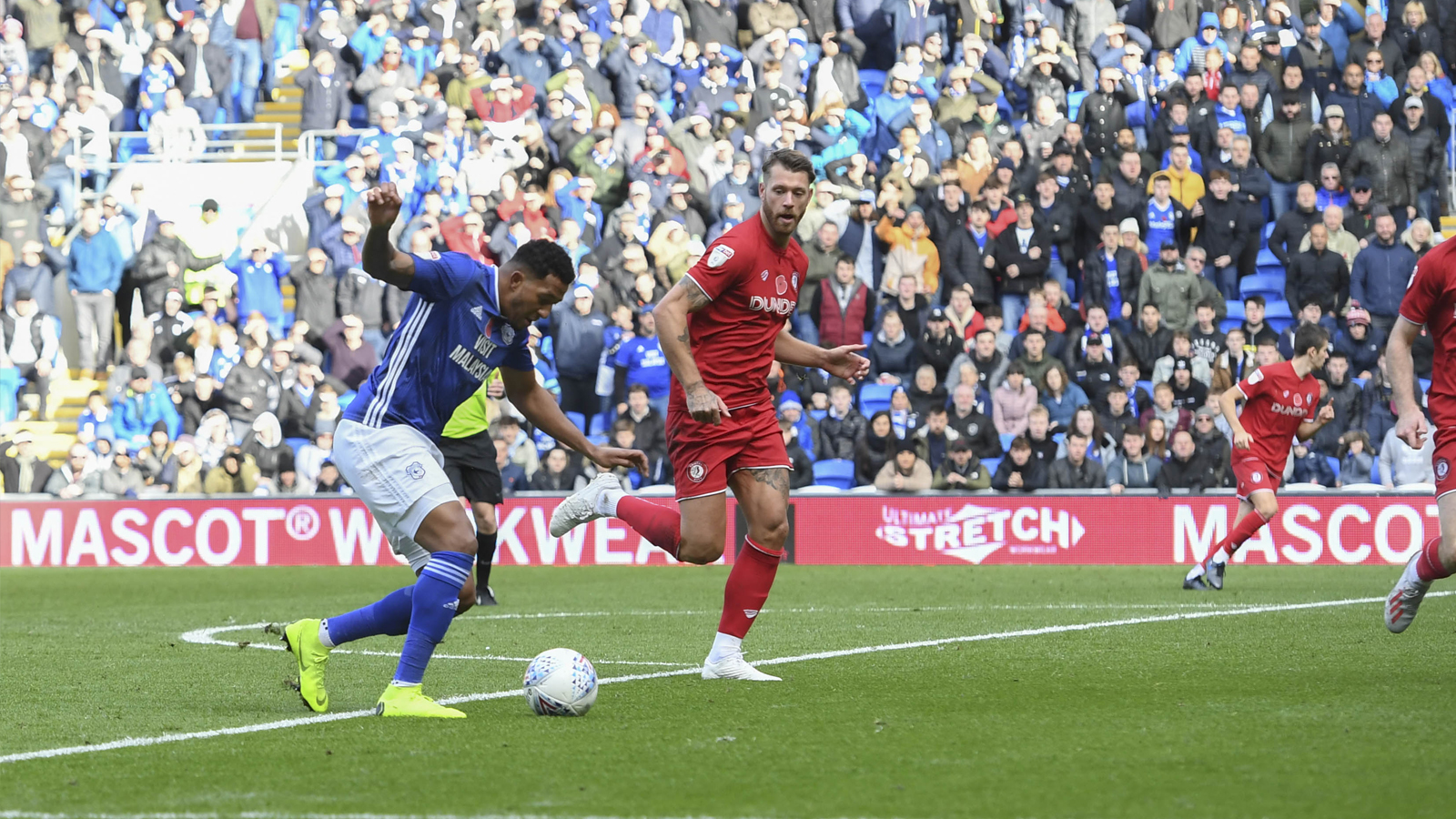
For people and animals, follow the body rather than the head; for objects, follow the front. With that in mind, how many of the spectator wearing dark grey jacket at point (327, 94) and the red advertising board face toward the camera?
2

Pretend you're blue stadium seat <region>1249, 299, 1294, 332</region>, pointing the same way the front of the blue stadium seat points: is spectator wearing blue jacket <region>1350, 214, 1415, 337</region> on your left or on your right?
on your left

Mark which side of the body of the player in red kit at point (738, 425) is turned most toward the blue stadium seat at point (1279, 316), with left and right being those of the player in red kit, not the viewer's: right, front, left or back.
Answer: left

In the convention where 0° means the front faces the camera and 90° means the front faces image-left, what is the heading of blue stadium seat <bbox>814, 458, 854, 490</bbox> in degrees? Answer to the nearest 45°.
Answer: approximately 0°

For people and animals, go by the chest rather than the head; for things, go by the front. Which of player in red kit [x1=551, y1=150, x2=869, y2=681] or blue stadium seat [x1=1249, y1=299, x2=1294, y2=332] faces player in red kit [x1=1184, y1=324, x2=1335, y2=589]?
the blue stadium seat

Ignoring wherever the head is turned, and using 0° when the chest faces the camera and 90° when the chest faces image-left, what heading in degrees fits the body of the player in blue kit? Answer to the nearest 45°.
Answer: approximately 315°

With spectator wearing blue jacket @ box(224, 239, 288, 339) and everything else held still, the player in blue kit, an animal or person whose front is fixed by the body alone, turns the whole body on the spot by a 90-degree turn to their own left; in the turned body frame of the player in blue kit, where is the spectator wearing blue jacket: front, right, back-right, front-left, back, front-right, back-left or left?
front-left
